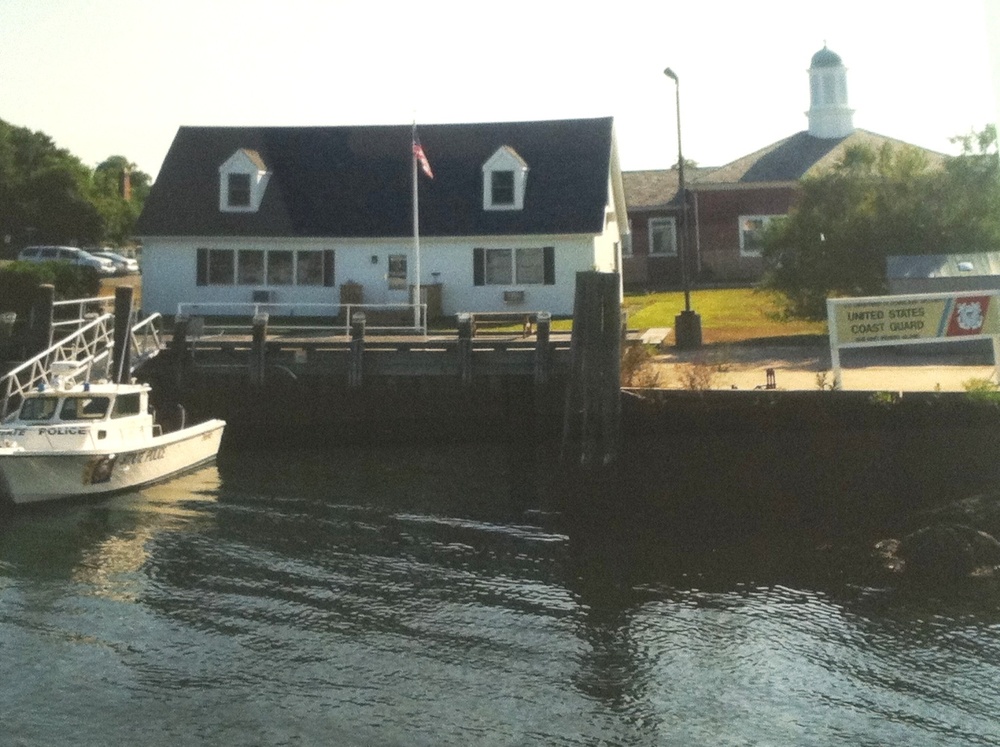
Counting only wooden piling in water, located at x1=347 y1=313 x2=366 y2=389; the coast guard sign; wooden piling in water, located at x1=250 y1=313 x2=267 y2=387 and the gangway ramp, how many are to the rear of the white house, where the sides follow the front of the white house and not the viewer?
0

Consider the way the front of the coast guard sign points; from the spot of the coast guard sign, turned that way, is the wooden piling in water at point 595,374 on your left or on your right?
on your right

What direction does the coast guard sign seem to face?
toward the camera

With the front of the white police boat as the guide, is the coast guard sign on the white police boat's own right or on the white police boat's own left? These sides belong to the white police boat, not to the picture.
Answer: on the white police boat's own left

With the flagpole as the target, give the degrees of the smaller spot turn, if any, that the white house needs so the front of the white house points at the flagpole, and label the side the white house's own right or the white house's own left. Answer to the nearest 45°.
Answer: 0° — it already faces it

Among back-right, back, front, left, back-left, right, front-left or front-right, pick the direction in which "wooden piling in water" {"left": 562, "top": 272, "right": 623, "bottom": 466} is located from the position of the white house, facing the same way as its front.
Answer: front

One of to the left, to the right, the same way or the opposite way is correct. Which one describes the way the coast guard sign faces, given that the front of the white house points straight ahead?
the same way

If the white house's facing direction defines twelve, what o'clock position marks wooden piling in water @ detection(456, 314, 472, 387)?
The wooden piling in water is roughly at 12 o'clock from the white house.

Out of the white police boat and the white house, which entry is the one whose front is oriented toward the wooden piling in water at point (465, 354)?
the white house

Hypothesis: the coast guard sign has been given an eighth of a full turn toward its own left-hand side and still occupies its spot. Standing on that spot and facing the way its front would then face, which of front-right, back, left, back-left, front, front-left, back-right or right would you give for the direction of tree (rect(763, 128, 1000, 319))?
back-left

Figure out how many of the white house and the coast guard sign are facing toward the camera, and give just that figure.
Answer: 2
